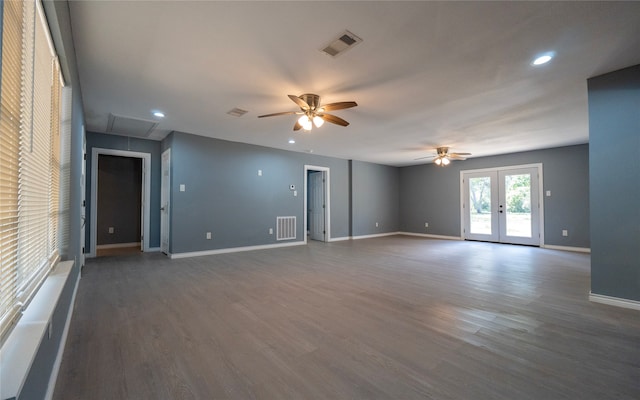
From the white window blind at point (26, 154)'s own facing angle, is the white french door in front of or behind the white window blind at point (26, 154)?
in front

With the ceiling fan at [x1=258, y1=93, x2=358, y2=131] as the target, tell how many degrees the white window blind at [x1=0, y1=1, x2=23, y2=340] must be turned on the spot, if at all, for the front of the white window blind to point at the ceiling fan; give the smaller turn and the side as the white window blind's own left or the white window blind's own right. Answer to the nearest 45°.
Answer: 0° — it already faces it

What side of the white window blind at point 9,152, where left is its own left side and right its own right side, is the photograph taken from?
right

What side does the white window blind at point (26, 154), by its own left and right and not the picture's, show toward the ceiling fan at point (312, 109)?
front

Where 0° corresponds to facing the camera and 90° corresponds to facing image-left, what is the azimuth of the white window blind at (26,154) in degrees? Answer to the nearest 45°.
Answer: approximately 270°
